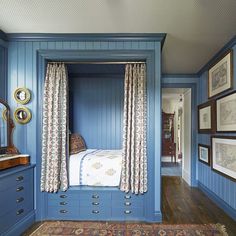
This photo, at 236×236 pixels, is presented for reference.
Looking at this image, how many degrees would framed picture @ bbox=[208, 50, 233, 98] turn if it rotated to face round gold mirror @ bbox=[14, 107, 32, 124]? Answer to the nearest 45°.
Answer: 0° — it already faces it

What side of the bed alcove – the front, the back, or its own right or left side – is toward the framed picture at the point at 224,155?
left

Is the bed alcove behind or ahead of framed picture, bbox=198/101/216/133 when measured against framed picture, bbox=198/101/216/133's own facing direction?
ahead

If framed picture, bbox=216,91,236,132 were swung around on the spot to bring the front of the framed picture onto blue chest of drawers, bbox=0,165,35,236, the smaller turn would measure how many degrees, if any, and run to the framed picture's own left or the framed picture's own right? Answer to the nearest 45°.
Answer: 0° — it already faces it

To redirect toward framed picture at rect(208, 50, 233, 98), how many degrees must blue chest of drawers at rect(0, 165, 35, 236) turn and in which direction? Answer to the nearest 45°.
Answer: approximately 45° to its left

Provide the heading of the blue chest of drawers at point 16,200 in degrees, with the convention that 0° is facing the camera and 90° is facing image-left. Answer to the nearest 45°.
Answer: approximately 315°

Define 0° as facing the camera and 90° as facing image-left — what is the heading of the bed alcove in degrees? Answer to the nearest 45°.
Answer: approximately 0°

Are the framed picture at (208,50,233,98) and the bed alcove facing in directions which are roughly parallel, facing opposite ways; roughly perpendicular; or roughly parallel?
roughly perpendicular

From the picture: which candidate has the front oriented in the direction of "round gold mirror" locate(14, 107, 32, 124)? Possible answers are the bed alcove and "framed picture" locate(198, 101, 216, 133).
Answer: the framed picture
